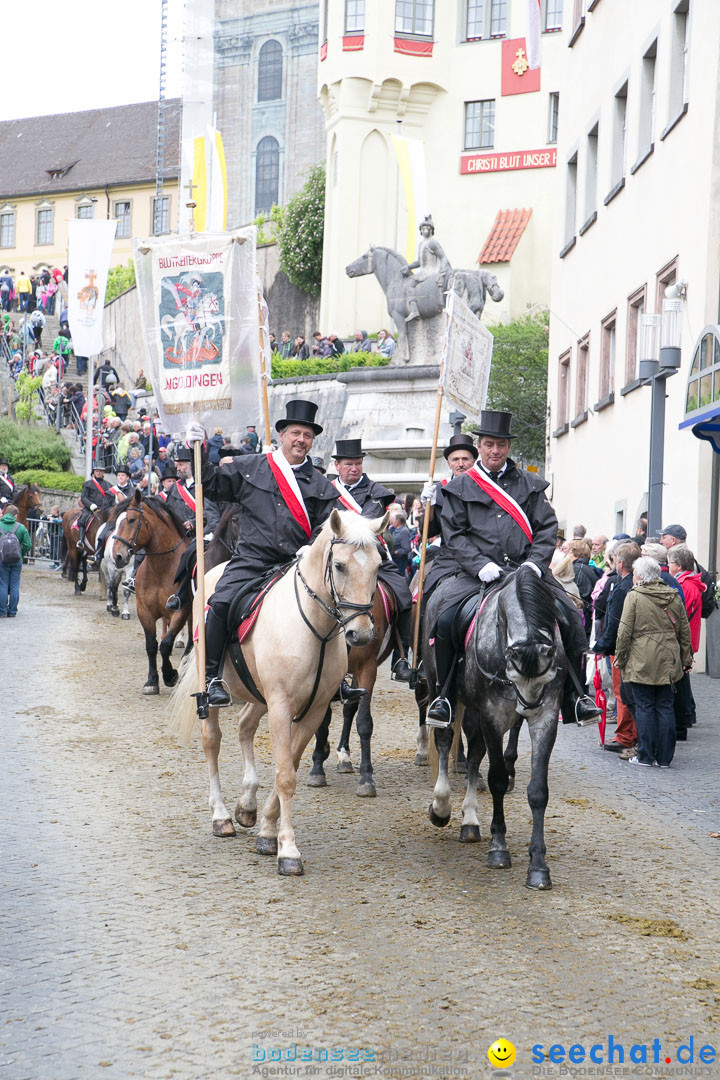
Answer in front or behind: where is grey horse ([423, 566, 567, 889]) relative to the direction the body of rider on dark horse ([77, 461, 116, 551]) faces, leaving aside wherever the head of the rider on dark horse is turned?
in front

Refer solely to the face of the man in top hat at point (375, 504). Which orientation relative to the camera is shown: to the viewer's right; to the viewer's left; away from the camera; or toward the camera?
toward the camera

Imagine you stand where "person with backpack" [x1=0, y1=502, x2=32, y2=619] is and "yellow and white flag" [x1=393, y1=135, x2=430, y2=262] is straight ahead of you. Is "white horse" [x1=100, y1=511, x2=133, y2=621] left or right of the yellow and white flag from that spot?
right

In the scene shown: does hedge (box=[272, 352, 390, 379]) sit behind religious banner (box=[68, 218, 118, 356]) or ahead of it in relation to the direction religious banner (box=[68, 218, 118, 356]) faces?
behind

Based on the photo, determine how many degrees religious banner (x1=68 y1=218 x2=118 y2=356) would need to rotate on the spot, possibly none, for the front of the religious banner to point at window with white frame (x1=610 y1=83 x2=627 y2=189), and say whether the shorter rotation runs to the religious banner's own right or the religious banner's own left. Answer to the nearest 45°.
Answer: approximately 45° to the religious banner's own left

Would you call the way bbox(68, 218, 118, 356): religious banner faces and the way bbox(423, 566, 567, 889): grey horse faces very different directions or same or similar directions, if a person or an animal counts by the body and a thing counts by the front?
same or similar directions

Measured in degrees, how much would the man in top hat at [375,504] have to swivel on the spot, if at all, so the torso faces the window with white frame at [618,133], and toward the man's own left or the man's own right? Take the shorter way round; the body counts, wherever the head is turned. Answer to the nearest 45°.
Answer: approximately 180°

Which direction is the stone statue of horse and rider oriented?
to the viewer's left

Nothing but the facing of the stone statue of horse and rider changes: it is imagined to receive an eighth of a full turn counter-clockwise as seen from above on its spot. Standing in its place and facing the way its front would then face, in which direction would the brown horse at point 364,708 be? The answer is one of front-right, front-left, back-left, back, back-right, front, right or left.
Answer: front-left

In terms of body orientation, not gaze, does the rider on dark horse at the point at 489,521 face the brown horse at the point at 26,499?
no

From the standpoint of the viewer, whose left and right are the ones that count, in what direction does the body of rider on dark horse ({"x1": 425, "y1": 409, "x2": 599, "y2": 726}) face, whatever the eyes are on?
facing the viewer

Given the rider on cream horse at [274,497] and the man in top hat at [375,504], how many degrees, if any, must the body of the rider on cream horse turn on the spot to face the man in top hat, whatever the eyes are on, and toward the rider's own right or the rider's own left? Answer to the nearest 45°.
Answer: approximately 135° to the rider's own left

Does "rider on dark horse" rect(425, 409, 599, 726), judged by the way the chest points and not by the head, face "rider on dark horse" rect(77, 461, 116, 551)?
no

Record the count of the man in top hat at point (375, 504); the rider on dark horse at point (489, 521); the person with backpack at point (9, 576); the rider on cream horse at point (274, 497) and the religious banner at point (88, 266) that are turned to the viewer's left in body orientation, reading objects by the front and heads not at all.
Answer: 0

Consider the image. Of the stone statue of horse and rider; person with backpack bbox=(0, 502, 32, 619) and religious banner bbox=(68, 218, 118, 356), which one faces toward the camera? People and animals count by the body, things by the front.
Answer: the religious banner

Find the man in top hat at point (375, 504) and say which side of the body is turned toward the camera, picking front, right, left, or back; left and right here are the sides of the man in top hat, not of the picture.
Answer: front

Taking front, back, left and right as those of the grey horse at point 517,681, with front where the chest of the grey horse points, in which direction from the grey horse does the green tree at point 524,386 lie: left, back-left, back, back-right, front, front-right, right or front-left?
back-left

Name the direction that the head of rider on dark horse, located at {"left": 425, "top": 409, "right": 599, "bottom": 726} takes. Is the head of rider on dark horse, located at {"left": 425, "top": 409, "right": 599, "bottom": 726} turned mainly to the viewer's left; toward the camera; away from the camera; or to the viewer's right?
toward the camera

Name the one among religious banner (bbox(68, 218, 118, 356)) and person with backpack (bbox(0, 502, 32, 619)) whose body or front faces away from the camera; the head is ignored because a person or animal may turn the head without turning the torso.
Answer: the person with backpack

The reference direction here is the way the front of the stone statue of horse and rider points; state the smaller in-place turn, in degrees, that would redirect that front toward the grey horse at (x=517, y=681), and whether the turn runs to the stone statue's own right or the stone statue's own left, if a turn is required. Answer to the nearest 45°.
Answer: approximately 90° to the stone statue's own left

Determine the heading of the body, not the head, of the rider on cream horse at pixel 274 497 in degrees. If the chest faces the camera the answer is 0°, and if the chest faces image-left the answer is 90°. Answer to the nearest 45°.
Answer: approximately 315°

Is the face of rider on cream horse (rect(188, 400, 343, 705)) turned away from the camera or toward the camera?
toward the camera
